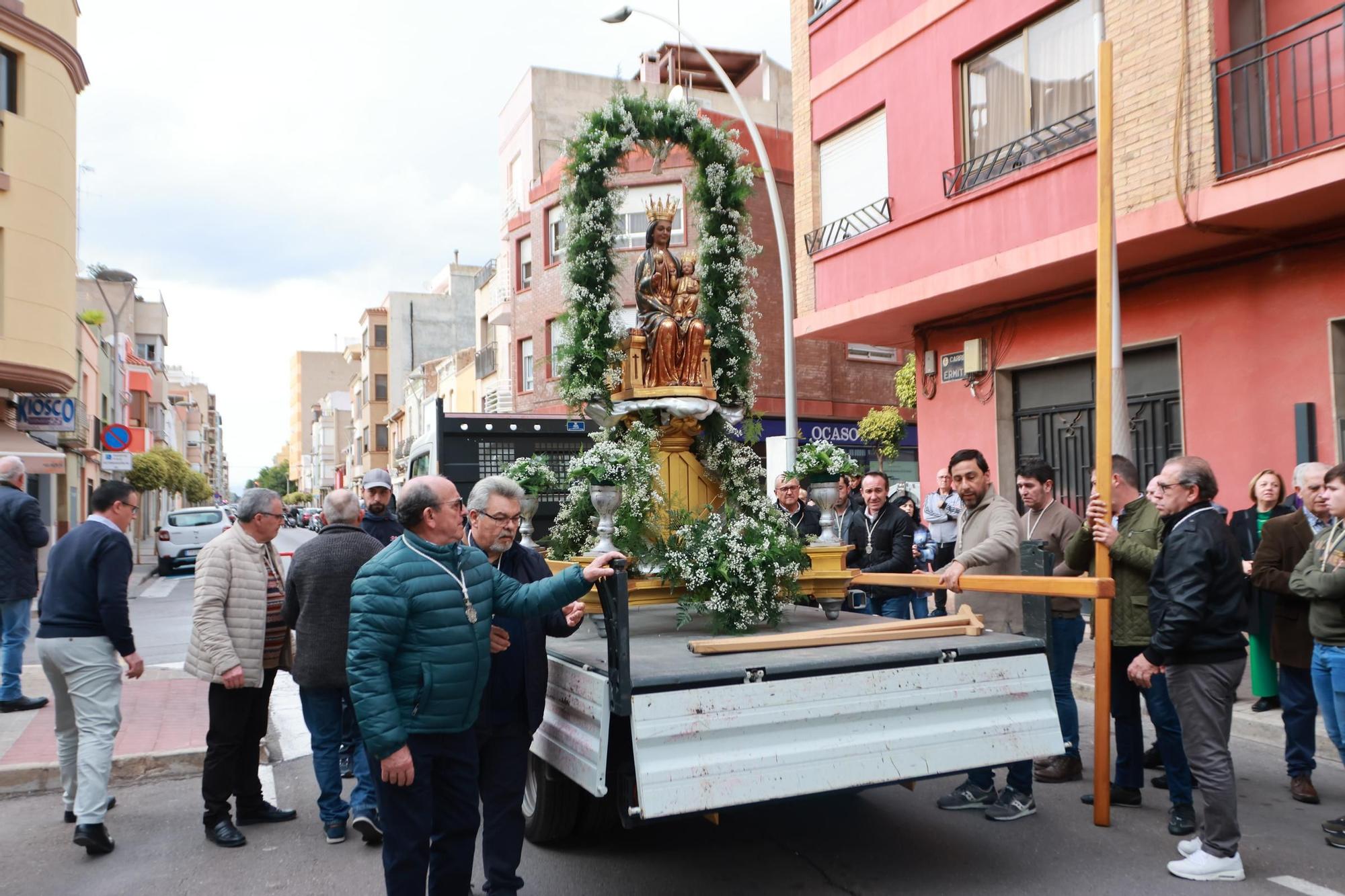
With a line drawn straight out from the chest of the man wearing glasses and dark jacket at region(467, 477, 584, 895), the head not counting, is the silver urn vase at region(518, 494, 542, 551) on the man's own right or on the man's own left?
on the man's own left

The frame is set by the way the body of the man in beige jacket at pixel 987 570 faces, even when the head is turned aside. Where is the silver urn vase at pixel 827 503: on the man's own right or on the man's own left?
on the man's own right

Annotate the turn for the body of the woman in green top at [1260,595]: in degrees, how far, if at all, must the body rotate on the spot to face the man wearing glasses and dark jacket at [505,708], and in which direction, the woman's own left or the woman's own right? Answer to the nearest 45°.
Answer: approximately 45° to the woman's own right

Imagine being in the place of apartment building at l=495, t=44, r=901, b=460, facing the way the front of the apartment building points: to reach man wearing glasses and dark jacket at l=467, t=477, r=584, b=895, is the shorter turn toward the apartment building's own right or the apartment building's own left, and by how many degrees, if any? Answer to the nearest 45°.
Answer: approximately 45° to the apartment building's own left

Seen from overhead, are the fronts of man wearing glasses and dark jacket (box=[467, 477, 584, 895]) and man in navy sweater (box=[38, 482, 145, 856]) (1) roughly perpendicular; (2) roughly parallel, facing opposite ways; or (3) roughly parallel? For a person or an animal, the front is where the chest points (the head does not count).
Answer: roughly perpendicular

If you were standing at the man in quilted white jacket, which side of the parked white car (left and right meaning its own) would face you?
back

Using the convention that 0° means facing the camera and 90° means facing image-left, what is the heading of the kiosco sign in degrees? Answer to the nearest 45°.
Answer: approximately 0°

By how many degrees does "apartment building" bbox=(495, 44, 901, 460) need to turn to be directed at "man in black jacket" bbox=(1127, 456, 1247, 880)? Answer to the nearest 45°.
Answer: approximately 45° to its left

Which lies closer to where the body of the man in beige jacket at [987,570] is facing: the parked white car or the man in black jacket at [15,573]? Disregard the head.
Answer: the man in black jacket

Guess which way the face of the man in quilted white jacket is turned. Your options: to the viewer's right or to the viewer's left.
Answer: to the viewer's right

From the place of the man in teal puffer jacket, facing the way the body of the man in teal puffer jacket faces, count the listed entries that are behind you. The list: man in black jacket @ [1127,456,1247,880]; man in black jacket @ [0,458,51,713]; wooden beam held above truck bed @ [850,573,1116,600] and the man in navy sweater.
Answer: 2
